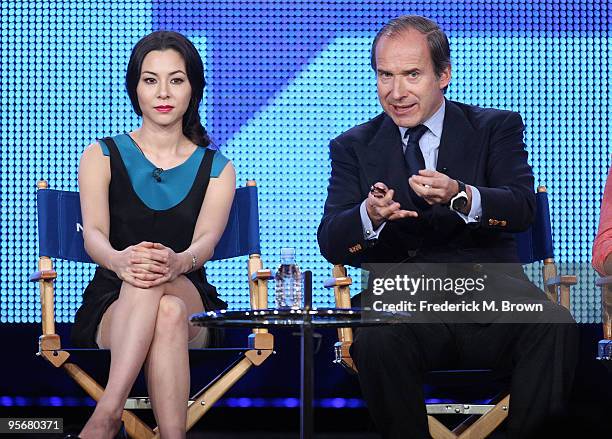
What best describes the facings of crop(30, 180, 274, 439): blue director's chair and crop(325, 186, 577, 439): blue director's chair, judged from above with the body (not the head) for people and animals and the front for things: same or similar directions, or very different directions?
same or similar directions

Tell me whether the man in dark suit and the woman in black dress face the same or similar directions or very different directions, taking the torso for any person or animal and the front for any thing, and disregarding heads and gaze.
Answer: same or similar directions

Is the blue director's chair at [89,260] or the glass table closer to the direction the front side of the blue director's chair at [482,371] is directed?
the glass table

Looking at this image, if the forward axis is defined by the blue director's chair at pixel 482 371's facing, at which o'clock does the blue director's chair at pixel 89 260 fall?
the blue director's chair at pixel 89 260 is roughly at 3 o'clock from the blue director's chair at pixel 482 371.

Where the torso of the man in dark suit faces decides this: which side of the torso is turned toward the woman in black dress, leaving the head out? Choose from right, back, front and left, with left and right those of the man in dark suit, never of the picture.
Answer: right

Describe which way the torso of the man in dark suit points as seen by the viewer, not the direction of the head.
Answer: toward the camera

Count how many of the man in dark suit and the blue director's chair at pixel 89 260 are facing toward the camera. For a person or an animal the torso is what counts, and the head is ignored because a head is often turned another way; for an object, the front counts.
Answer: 2

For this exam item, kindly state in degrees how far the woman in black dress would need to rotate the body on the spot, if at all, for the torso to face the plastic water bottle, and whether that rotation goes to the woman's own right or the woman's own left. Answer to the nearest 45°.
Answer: approximately 45° to the woman's own left

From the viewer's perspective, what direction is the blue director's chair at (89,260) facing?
toward the camera

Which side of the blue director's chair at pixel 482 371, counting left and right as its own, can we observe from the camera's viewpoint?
front

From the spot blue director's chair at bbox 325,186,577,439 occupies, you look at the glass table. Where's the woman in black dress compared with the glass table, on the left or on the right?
right

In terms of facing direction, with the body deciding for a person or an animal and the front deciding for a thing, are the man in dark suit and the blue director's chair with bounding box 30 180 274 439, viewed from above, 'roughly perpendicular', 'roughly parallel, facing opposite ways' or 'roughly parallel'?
roughly parallel

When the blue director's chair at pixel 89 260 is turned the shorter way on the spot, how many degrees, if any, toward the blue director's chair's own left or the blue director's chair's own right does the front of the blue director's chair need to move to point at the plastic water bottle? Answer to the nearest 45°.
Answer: approximately 45° to the blue director's chair's own left
